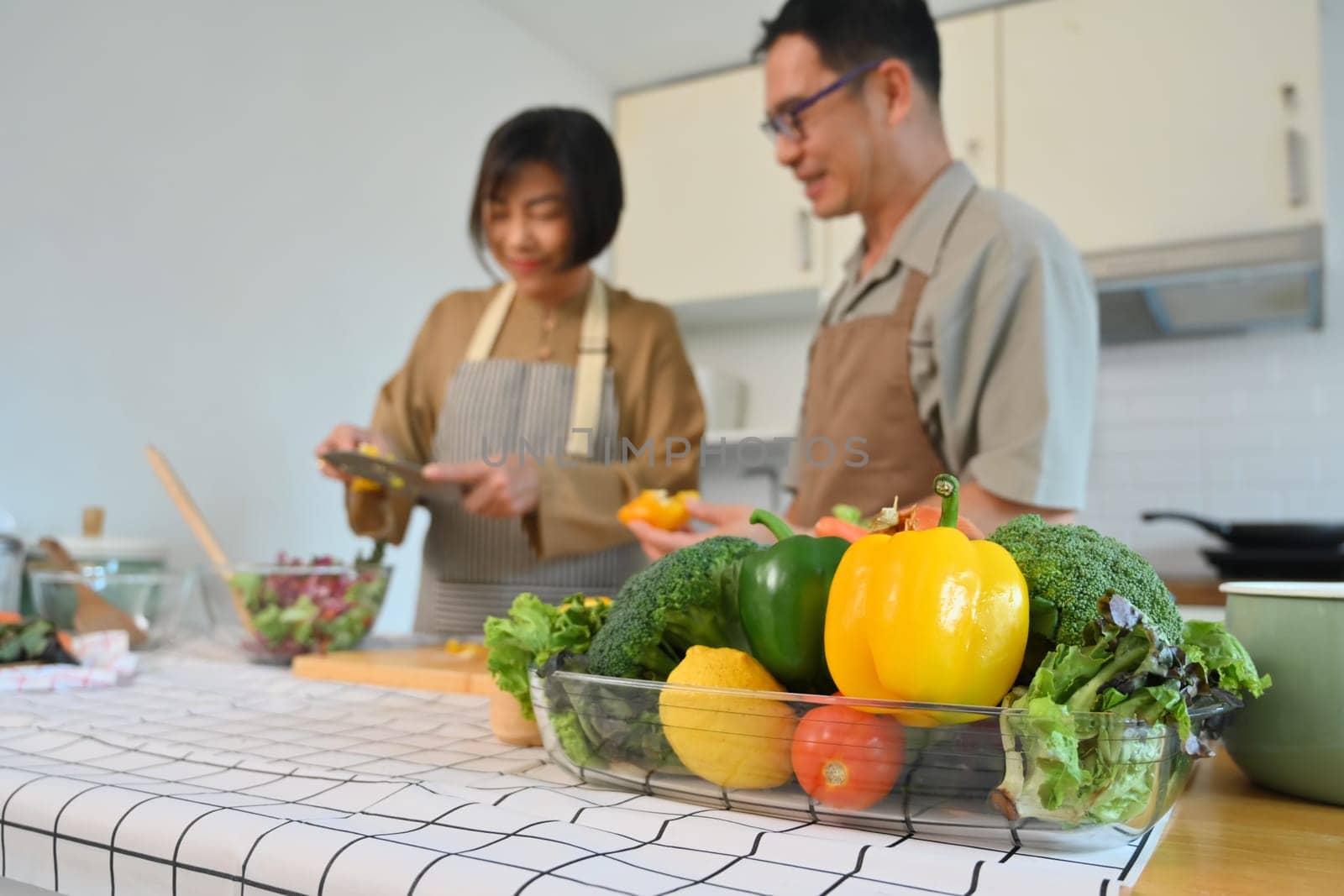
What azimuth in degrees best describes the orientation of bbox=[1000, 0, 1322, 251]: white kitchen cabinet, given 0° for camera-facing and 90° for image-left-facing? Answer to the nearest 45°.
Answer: approximately 45°

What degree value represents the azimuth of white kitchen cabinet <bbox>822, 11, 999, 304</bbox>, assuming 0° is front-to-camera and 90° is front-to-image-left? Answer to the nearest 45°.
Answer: approximately 45°

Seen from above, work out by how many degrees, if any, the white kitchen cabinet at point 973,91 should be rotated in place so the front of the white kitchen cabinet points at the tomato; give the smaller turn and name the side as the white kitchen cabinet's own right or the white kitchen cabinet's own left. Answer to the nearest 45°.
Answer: approximately 45° to the white kitchen cabinet's own left

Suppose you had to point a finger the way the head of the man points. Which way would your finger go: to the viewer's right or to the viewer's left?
to the viewer's left

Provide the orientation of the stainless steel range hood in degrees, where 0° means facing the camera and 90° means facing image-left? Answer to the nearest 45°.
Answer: approximately 45°

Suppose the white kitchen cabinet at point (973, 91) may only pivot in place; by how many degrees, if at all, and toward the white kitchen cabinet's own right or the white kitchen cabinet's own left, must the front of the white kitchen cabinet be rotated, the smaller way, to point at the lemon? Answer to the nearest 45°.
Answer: approximately 45° to the white kitchen cabinet's own left
